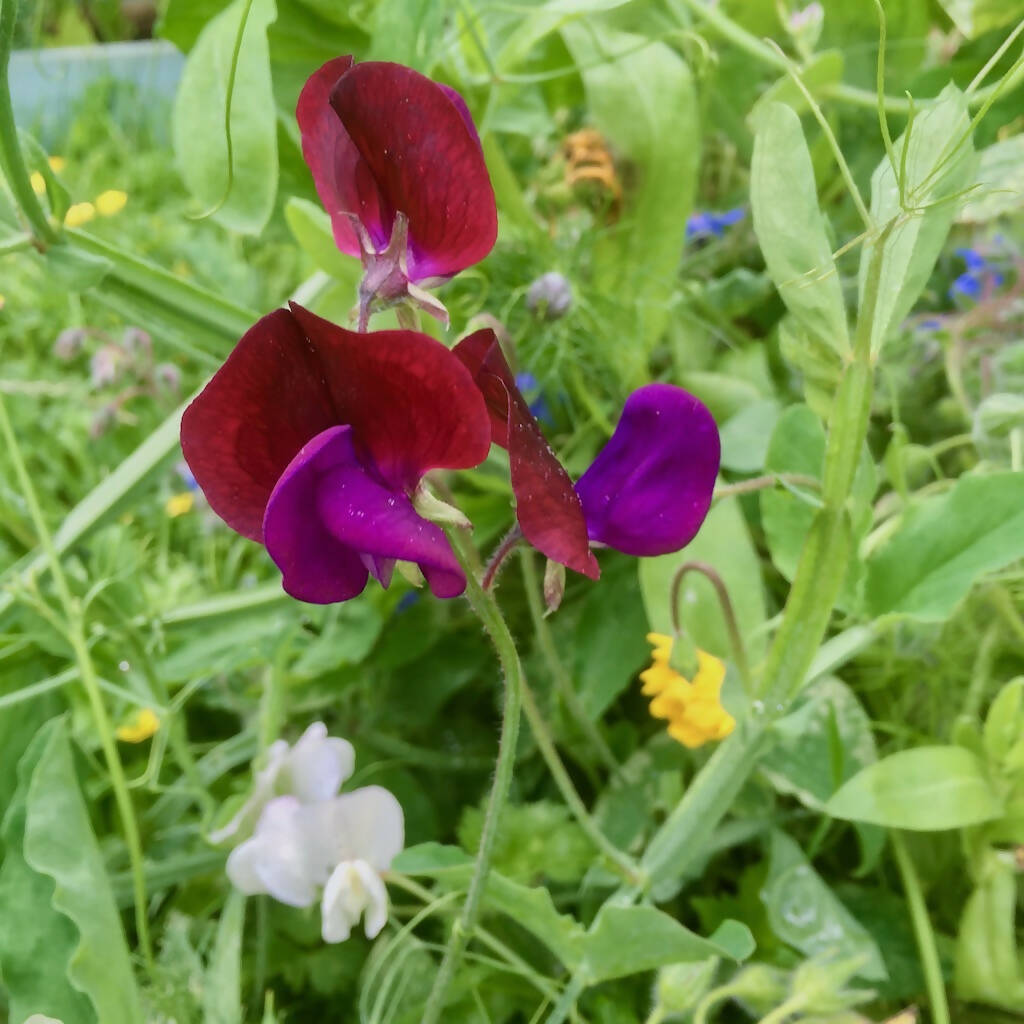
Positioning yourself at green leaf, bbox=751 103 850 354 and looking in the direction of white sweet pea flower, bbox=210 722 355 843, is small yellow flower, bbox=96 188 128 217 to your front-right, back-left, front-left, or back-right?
front-right

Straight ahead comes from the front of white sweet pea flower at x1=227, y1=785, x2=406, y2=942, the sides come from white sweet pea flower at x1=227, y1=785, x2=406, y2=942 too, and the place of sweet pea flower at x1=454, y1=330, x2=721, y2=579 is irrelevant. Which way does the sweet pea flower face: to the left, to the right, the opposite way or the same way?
to the left

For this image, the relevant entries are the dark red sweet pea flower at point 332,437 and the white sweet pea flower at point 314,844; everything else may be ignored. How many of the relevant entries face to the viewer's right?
0

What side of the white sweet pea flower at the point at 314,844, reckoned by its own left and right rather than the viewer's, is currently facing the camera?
front

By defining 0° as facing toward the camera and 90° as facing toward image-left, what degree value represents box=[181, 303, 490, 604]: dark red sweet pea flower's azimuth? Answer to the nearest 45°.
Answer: approximately 45°

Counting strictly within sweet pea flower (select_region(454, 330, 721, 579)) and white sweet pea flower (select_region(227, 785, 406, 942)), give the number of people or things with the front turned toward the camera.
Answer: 1

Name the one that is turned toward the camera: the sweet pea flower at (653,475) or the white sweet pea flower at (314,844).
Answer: the white sweet pea flower

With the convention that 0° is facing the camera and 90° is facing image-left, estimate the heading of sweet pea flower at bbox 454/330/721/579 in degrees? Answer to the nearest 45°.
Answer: approximately 270°

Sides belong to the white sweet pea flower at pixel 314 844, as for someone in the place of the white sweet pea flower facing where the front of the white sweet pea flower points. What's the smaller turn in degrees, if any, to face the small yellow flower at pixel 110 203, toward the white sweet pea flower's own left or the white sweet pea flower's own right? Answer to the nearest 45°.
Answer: approximately 180°
